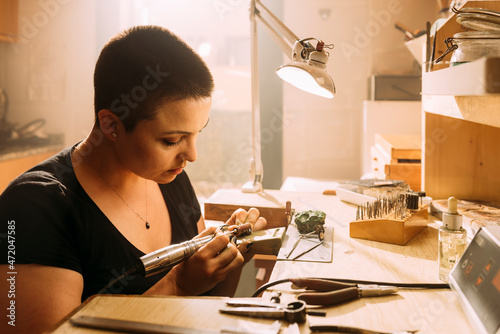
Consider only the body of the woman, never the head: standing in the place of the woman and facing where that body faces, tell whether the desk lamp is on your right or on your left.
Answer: on your left

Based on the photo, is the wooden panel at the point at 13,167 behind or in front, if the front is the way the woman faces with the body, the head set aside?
behind

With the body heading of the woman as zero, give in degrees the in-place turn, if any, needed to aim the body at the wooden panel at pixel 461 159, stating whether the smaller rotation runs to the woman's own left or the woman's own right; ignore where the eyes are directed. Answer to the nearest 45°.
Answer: approximately 45° to the woman's own left

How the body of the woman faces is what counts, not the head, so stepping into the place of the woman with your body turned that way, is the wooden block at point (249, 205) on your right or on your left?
on your left

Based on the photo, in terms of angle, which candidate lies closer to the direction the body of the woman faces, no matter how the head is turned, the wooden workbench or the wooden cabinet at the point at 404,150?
the wooden workbench

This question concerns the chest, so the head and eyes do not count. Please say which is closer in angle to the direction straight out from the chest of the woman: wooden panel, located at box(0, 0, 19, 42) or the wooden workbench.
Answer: the wooden workbench

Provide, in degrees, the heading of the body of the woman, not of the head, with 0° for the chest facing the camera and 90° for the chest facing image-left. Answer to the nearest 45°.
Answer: approximately 315°

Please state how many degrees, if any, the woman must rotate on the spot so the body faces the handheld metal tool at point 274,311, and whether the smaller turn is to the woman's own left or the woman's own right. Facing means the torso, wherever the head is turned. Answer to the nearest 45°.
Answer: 0° — they already face it
